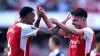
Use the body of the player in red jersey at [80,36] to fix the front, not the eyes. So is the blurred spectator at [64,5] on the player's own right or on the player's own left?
on the player's own right

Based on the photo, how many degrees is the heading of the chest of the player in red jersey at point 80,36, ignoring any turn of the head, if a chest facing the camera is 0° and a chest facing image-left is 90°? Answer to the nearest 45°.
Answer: approximately 45°

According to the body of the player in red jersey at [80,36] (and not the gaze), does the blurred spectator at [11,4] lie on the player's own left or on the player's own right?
on the player's own right

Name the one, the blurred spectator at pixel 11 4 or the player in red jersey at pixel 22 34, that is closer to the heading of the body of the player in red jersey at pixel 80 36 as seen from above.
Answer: the player in red jersey

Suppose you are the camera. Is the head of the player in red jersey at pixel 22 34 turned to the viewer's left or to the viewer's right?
to the viewer's right

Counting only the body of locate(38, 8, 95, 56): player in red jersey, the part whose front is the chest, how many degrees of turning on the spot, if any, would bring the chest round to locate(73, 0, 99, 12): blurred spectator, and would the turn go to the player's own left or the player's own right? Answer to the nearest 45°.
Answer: approximately 135° to the player's own right

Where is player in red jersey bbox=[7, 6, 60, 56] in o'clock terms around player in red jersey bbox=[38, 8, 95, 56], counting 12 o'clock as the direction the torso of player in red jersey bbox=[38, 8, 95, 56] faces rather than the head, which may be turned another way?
player in red jersey bbox=[7, 6, 60, 56] is roughly at 1 o'clock from player in red jersey bbox=[38, 8, 95, 56].
